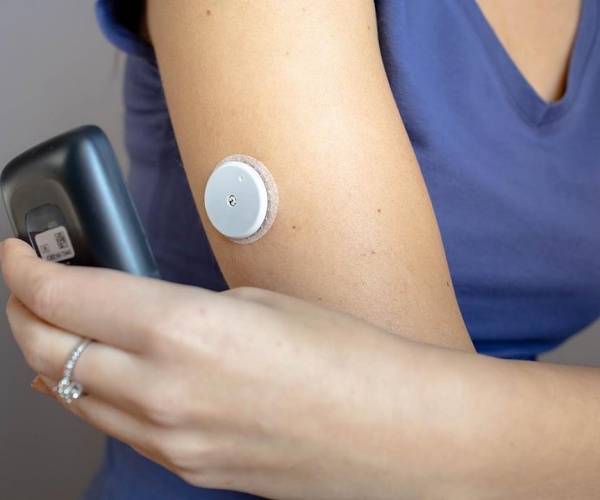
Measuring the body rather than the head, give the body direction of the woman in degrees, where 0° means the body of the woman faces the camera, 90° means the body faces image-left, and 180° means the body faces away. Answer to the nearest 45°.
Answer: approximately 315°
